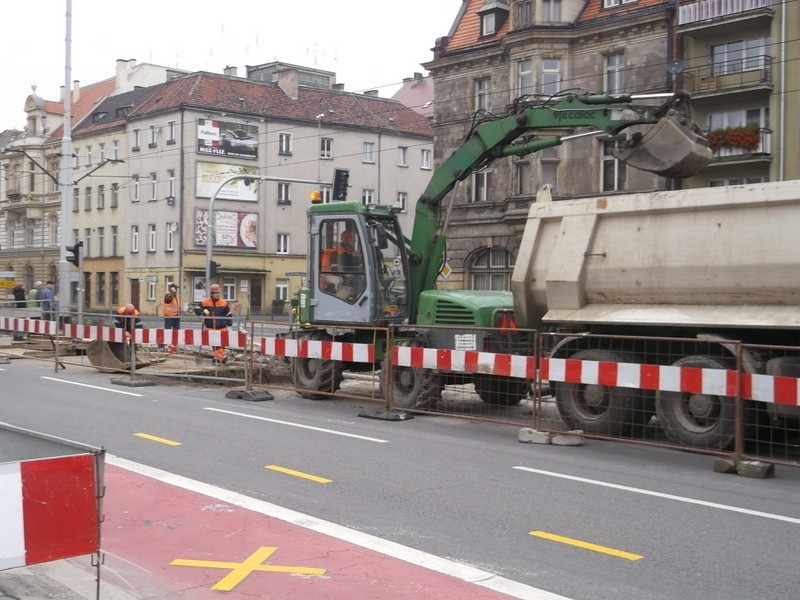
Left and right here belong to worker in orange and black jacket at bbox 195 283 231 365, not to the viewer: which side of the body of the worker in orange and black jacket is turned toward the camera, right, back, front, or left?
front

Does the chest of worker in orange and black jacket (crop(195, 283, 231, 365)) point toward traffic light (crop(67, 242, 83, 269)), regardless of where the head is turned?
no

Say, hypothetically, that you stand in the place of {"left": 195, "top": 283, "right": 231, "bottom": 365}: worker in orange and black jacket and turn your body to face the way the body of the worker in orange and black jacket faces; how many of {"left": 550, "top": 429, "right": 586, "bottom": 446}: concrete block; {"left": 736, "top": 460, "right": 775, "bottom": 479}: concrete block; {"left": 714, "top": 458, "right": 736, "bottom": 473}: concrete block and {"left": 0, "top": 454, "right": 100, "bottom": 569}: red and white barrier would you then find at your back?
0

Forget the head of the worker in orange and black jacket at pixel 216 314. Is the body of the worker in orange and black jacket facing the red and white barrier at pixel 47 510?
yes

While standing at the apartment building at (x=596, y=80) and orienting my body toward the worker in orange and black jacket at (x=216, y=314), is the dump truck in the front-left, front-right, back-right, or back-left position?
front-left

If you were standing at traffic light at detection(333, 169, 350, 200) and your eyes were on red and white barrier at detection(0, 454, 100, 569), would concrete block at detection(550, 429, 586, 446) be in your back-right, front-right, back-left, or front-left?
front-left

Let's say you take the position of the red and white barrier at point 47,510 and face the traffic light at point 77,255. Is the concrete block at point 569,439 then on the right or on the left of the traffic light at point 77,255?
right

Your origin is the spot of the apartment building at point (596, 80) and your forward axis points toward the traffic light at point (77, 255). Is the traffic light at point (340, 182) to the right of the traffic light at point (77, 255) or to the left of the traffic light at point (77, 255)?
left

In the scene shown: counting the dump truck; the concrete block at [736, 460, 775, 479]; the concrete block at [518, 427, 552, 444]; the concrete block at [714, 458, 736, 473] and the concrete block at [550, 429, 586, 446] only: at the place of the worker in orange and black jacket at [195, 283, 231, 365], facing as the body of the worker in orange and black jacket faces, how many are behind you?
0

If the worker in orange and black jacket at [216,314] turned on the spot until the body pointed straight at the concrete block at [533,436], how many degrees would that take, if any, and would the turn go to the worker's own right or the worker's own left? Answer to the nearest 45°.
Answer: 0° — they already face it

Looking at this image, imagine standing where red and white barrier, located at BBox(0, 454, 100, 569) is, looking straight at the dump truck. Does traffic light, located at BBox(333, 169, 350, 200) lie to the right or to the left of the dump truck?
left

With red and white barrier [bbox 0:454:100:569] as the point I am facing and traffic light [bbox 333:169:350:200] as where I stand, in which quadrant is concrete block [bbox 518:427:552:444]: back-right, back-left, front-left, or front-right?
front-left

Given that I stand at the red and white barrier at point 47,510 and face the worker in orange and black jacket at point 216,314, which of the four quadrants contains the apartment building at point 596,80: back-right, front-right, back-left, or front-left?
front-right

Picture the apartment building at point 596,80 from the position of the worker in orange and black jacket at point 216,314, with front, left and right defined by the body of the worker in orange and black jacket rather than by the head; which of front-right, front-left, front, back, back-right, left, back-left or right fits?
back-left

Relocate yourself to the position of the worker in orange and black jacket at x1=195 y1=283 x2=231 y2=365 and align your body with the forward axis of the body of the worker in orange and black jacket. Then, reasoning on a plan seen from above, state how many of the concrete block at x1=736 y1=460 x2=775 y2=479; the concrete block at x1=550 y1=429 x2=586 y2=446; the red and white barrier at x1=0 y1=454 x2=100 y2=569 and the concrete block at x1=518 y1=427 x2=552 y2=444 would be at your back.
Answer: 0
